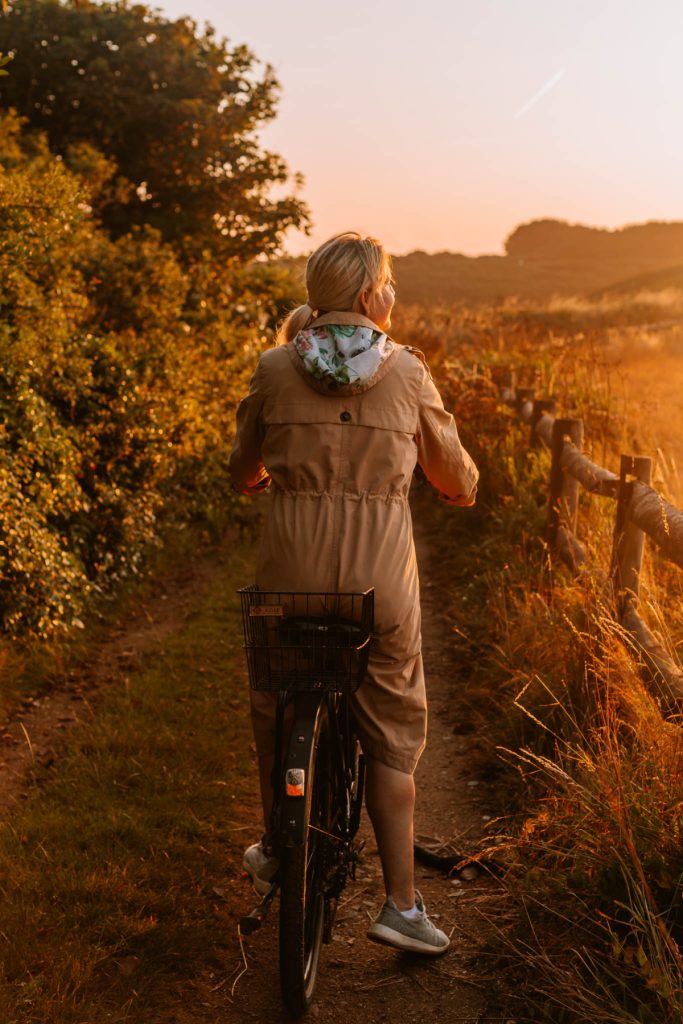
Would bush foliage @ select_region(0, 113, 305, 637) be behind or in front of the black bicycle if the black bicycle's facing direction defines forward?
in front

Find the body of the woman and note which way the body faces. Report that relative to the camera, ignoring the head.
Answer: away from the camera

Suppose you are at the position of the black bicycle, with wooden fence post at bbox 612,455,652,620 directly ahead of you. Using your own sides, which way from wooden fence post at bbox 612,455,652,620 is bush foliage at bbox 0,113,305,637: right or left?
left

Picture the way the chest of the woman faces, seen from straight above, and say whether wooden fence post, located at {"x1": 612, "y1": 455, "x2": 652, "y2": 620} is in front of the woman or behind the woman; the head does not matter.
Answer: in front

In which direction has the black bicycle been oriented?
away from the camera

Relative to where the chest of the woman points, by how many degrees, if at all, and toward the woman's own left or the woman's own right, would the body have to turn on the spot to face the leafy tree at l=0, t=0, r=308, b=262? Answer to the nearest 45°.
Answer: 0° — they already face it

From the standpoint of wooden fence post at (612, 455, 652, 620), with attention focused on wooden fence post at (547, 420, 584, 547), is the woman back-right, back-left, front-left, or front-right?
back-left
